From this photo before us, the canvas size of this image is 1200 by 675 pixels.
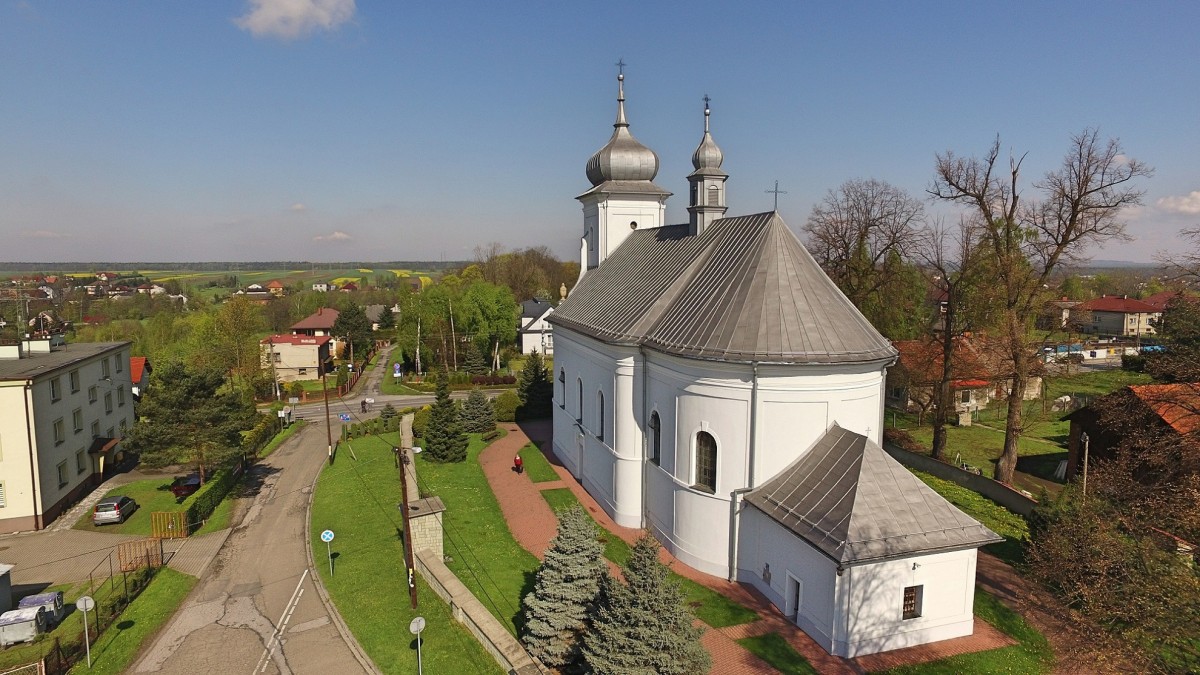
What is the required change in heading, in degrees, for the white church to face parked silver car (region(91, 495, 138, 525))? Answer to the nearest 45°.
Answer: approximately 45° to its left

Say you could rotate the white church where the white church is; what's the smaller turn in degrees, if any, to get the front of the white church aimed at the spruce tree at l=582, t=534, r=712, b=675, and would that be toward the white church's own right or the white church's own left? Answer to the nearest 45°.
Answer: approximately 135° to the white church's own left

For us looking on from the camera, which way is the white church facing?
facing away from the viewer and to the left of the viewer

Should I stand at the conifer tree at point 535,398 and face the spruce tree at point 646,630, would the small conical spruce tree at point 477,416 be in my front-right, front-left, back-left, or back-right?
front-right

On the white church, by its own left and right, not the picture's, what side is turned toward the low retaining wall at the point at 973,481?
right

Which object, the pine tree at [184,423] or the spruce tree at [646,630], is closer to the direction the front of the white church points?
the pine tree
